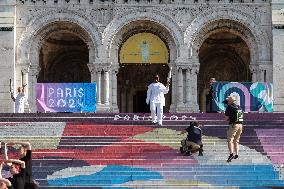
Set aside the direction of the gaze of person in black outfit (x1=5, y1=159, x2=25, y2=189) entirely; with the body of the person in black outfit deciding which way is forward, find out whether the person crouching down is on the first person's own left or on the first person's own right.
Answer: on the first person's own right

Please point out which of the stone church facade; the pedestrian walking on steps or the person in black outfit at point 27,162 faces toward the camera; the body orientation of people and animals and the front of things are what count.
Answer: the stone church facade

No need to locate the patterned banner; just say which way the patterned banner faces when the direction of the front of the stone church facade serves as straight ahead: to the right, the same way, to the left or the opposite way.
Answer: the same way

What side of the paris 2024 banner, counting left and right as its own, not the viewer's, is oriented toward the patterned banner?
left

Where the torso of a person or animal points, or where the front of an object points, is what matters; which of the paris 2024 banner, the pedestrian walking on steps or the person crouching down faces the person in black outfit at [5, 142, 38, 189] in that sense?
the paris 2024 banner

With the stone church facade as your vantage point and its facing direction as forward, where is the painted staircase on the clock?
The painted staircase is roughly at 12 o'clock from the stone church facade.

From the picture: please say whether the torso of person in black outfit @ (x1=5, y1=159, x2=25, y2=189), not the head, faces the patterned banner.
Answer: no

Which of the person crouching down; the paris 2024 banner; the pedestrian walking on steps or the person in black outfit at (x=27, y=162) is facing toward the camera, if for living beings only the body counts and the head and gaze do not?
the paris 2024 banner

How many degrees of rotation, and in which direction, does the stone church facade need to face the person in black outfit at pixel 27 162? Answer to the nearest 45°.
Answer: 0° — it already faces them

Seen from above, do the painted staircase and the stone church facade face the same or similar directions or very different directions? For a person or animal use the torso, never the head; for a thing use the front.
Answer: same or similar directions

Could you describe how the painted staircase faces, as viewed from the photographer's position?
facing the viewer
